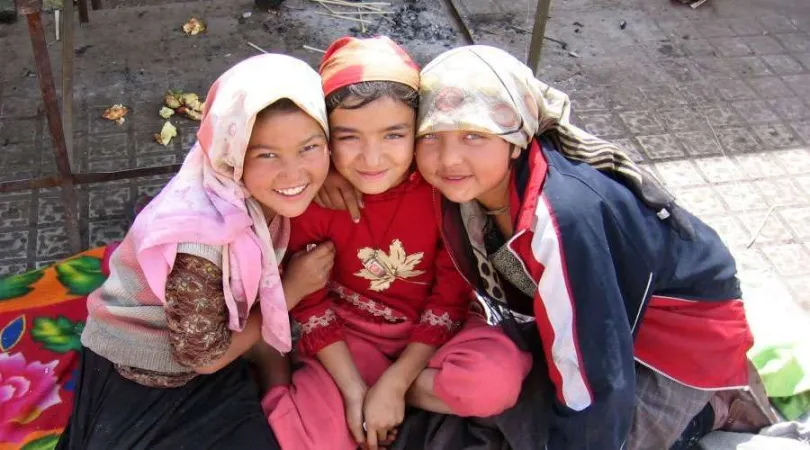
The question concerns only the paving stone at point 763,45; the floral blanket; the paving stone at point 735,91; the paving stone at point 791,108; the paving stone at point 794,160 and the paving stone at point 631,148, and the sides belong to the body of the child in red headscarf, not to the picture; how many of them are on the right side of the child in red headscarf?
1

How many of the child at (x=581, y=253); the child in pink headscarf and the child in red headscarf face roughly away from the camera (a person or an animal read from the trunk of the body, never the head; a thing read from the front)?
0

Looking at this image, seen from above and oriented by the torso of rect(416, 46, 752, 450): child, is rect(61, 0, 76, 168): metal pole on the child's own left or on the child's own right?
on the child's own right

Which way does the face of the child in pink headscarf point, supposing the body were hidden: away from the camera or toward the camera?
toward the camera

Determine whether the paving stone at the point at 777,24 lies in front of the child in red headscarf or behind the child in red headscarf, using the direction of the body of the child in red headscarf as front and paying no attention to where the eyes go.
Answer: behind

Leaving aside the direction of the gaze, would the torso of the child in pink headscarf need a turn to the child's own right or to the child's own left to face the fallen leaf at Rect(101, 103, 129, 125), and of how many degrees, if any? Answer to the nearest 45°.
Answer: approximately 135° to the child's own left

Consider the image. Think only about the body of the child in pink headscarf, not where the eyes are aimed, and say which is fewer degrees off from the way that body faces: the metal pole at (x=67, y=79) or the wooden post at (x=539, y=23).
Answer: the wooden post

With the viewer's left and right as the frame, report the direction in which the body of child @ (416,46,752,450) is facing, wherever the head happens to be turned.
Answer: facing the viewer and to the left of the viewer

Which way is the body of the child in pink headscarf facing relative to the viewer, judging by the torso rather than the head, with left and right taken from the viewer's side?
facing the viewer and to the right of the viewer

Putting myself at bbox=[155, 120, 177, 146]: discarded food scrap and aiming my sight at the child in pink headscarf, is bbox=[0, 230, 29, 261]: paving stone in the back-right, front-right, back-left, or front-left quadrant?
front-right

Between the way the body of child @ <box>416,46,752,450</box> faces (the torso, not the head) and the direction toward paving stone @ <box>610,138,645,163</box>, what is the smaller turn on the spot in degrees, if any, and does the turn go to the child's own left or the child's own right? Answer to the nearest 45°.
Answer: approximately 135° to the child's own right

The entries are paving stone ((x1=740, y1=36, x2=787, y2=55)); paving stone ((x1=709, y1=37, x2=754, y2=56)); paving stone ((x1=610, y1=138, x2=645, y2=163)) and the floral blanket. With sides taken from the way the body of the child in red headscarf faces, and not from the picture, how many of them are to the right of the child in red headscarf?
1

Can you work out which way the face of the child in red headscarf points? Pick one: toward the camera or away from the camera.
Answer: toward the camera

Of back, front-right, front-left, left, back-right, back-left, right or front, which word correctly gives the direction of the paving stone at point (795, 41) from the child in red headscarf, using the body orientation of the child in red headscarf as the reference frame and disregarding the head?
back-left

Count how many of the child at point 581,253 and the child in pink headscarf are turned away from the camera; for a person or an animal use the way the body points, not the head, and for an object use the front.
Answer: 0

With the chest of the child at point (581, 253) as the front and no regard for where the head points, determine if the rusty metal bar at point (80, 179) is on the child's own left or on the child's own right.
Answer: on the child's own right

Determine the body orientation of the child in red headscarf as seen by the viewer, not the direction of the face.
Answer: toward the camera

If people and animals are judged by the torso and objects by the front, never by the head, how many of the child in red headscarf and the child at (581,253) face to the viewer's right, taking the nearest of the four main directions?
0

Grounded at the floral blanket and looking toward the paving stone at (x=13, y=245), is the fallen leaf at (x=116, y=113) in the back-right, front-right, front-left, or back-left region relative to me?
front-right
